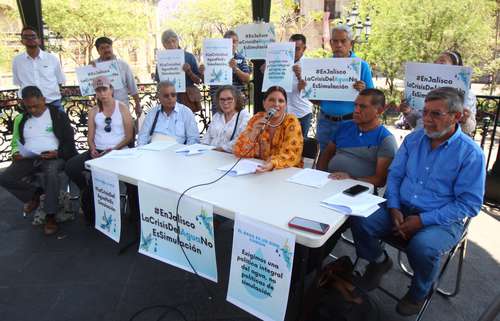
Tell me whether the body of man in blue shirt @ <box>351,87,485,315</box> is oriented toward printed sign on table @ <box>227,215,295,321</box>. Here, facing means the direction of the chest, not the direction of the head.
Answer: yes

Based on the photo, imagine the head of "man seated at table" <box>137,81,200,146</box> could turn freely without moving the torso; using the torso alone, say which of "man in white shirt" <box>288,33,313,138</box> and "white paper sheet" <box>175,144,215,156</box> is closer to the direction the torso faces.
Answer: the white paper sheet

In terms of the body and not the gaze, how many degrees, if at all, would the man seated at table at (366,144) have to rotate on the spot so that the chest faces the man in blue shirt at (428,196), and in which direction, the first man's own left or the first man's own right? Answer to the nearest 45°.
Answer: approximately 90° to the first man's own left

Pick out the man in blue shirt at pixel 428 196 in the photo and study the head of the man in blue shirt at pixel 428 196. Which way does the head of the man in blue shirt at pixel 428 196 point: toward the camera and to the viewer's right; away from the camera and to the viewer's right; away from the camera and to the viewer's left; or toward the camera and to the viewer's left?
toward the camera and to the viewer's left

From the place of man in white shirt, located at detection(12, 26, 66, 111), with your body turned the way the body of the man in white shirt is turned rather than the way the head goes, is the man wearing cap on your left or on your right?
on your left

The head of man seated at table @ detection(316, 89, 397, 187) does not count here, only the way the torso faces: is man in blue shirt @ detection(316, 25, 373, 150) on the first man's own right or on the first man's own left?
on the first man's own right

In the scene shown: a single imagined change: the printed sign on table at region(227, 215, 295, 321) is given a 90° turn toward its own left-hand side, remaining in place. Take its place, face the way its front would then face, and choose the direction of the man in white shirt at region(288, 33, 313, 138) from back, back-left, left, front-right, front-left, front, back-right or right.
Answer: back-left

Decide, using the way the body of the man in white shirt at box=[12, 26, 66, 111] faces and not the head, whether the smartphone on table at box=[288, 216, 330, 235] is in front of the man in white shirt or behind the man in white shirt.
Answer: in front

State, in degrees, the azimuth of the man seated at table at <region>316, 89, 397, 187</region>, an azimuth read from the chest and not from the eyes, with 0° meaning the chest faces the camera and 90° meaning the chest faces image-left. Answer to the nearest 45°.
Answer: approximately 45°

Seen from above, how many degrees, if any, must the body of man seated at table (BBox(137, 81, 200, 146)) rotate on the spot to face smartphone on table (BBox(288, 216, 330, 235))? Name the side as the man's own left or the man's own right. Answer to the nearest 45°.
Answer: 0° — they already face it

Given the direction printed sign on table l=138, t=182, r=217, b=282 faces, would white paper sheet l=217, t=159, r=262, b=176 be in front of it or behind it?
behind

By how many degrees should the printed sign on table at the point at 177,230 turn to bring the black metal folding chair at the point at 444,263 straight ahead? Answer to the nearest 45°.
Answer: approximately 135° to its left

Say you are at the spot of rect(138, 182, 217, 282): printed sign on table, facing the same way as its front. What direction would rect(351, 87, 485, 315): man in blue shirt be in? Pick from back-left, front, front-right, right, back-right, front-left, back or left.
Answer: back-left

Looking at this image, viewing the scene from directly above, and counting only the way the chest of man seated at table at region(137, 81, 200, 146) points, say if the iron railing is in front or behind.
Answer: behind

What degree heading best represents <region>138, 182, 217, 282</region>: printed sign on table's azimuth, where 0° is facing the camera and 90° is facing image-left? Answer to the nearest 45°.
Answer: approximately 45°
